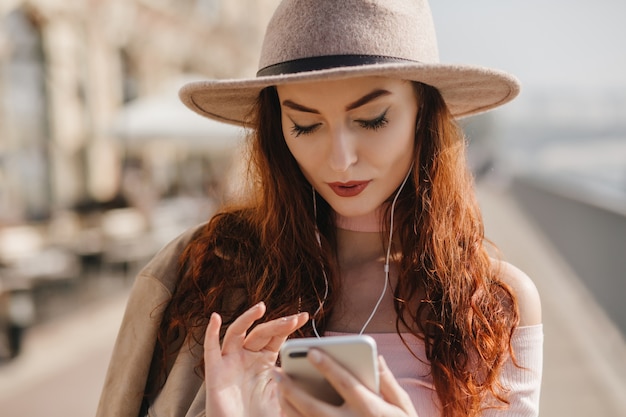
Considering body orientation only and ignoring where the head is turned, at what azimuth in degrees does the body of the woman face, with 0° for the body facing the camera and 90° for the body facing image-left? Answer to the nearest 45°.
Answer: approximately 0°
